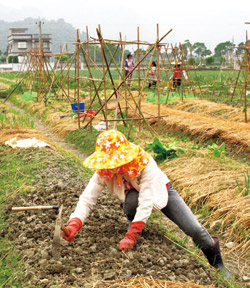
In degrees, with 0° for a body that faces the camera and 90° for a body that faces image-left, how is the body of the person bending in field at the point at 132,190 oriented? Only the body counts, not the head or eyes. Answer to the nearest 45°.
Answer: approximately 45°

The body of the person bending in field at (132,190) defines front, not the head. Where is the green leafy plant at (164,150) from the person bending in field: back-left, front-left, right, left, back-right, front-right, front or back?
back-right

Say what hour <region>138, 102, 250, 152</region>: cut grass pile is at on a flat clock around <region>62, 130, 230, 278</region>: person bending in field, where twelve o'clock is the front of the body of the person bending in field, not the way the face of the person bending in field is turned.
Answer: The cut grass pile is roughly at 5 o'clock from the person bending in field.
